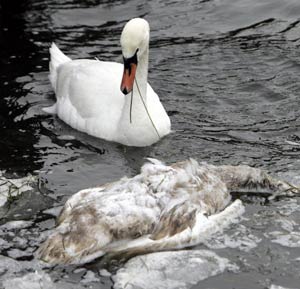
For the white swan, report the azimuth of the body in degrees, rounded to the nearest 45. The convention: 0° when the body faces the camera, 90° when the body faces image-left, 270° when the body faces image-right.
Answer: approximately 315°

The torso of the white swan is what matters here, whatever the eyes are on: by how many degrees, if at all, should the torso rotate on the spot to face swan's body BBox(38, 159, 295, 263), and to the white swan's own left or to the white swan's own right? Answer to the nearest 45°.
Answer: approximately 45° to the white swan's own right
